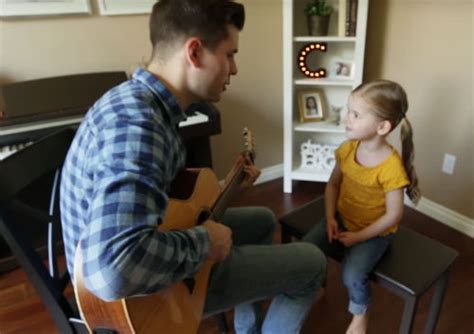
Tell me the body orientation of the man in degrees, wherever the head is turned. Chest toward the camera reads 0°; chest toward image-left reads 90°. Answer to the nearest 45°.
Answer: approximately 270°

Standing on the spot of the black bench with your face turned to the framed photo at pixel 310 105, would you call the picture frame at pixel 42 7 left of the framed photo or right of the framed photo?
left

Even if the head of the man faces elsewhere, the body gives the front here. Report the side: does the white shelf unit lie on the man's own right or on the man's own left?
on the man's own left

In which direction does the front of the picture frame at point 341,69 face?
toward the camera

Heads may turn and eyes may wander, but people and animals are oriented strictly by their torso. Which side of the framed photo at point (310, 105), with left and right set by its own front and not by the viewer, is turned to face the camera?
front

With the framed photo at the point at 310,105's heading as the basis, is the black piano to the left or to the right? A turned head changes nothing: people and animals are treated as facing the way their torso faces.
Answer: on its right

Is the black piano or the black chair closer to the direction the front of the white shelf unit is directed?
the black chair

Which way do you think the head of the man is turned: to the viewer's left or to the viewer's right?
to the viewer's right

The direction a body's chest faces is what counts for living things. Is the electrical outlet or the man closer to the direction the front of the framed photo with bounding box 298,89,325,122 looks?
the man

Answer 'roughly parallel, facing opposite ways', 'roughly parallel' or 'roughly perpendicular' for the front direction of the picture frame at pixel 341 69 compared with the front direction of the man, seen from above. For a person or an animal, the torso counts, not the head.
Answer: roughly perpendicular

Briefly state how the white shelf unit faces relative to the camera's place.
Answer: facing the viewer

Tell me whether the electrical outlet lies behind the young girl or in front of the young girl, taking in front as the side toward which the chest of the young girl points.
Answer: behind

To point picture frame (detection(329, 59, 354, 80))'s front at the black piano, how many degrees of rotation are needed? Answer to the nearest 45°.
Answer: approximately 45° to its right

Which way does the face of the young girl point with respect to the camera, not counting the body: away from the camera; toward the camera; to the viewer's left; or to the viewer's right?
to the viewer's left

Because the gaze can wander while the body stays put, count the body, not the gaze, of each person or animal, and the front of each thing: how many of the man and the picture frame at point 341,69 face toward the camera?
1
